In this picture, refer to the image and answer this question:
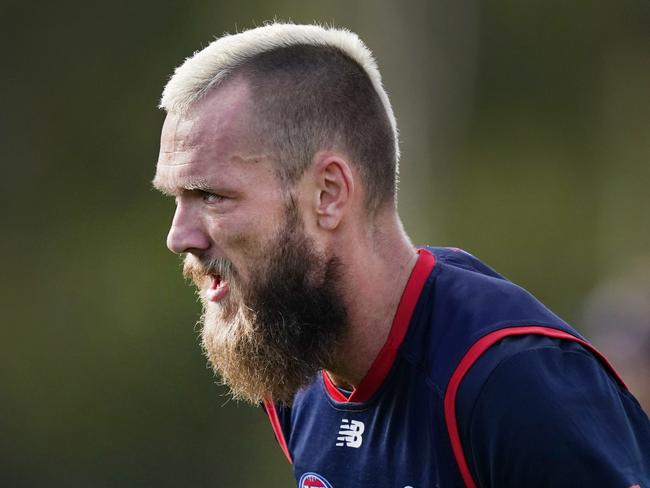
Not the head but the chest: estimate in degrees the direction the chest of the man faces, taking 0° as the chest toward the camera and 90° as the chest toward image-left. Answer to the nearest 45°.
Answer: approximately 45°
